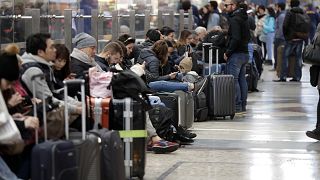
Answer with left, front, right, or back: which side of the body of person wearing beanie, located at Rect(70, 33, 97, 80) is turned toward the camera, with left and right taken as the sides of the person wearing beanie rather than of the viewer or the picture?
right

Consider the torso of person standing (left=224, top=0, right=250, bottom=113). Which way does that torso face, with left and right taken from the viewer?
facing to the left of the viewer

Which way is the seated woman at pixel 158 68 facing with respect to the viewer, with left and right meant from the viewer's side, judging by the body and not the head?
facing to the right of the viewer

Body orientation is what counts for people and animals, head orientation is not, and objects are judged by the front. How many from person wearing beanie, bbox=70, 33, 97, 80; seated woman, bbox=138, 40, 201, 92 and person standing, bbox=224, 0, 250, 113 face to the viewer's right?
2

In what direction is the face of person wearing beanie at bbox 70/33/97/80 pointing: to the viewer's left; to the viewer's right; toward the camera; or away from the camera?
to the viewer's right

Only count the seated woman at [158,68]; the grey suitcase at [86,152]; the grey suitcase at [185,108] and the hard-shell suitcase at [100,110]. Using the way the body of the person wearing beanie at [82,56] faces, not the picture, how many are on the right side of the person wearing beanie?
2

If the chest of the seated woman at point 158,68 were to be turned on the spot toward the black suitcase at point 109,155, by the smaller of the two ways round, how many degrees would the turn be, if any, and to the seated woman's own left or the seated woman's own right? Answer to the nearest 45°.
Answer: approximately 90° to the seated woman's own right

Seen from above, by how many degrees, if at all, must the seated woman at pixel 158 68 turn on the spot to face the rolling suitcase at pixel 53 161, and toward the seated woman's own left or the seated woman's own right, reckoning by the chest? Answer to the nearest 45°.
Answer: approximately 90° to the seated woman's own right

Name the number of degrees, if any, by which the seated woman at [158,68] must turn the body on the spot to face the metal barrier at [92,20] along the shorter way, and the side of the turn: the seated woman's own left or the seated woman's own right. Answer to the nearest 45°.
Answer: approximately 135° to the seated woman's own left
